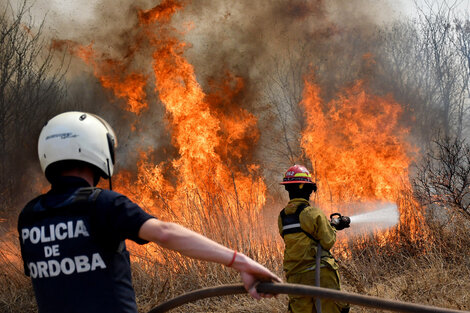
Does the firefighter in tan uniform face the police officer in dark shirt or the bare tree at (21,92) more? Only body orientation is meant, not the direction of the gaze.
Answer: the bare tree

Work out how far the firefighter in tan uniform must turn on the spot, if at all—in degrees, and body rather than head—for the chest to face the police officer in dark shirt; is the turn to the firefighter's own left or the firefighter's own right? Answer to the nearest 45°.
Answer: approximately 135° to the firefighter's own right

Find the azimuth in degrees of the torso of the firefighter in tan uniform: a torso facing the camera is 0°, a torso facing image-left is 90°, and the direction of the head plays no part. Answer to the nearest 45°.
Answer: approximately 225°

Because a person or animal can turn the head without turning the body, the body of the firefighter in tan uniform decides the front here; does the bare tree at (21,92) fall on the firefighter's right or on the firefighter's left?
on the firefighter's left
